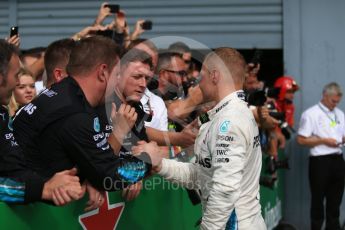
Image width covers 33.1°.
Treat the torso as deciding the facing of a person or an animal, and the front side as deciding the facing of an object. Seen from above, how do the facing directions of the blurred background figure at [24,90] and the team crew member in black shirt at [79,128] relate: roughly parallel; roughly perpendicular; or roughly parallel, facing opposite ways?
roughly perpendicular

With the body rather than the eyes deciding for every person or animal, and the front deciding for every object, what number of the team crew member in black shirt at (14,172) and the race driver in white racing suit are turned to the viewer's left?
1

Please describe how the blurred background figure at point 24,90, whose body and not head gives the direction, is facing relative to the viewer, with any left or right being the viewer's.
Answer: facing the viewer and to the right of the viewer

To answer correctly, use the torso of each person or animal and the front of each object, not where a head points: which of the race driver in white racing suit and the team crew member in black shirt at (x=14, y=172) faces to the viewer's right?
the team crew member in black shirt

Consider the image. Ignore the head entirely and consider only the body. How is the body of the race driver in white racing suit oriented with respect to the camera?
to the viewer's left

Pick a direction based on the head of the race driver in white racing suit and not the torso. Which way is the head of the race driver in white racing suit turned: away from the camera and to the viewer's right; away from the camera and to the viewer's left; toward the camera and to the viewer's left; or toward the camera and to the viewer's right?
away from the camera and to the viewer's left

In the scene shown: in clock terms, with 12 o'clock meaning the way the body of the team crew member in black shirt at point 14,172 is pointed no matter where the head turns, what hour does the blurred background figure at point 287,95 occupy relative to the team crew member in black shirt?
The blurred background figure is roughly at 10 o'clock from the team crew member in black shirt.

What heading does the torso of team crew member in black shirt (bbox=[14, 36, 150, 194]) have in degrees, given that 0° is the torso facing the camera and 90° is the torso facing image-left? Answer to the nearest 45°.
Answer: approximately 225°

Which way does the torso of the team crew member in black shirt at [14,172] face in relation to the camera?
to the viewer's right

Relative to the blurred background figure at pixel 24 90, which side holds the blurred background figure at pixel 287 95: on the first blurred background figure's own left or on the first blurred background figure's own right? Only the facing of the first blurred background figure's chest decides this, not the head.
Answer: on the first blurred background figure's own left

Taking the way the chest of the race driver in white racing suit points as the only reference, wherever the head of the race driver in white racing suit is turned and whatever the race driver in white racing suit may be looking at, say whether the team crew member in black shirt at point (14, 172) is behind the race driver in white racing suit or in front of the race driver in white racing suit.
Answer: in front

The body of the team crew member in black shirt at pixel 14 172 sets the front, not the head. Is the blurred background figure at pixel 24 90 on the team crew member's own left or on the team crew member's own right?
on the team crew member's own left

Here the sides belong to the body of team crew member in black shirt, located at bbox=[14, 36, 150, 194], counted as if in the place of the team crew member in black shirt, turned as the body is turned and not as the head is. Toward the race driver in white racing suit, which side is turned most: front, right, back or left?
front

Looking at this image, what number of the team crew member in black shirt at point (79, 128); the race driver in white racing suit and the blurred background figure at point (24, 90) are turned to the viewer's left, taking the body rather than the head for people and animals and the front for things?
1
